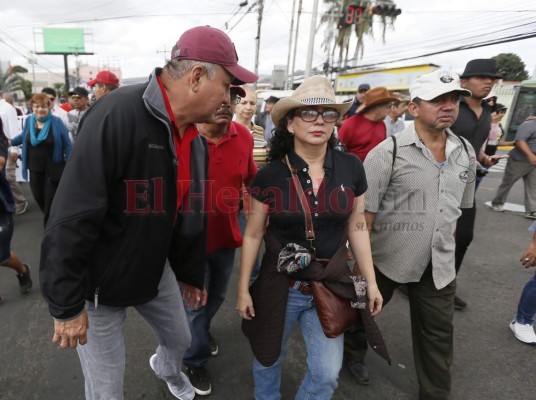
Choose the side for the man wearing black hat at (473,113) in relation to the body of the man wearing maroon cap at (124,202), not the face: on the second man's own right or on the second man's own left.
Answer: on the second man's own left

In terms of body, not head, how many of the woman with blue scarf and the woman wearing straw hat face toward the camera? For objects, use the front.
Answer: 2

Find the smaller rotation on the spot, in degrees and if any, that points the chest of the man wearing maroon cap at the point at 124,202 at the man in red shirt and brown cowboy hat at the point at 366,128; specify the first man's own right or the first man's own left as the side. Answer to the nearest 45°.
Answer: approximately 90° to the first man's own left

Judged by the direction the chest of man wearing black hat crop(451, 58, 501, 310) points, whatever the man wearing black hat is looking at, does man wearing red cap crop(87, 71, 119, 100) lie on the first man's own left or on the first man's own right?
on the first man's own right

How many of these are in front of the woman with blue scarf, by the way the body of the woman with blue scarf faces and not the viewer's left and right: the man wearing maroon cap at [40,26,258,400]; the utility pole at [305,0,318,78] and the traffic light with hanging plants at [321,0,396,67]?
1

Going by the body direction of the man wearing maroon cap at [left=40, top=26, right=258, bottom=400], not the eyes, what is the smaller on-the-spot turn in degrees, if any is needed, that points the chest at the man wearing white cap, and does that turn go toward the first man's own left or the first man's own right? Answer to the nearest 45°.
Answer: approximately 45° to the first man's own left

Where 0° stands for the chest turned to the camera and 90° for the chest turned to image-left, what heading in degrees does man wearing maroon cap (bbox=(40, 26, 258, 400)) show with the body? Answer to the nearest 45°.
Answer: approximately 315°

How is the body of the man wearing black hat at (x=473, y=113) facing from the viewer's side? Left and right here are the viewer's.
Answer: facing the viewer and to the right of the viewer
